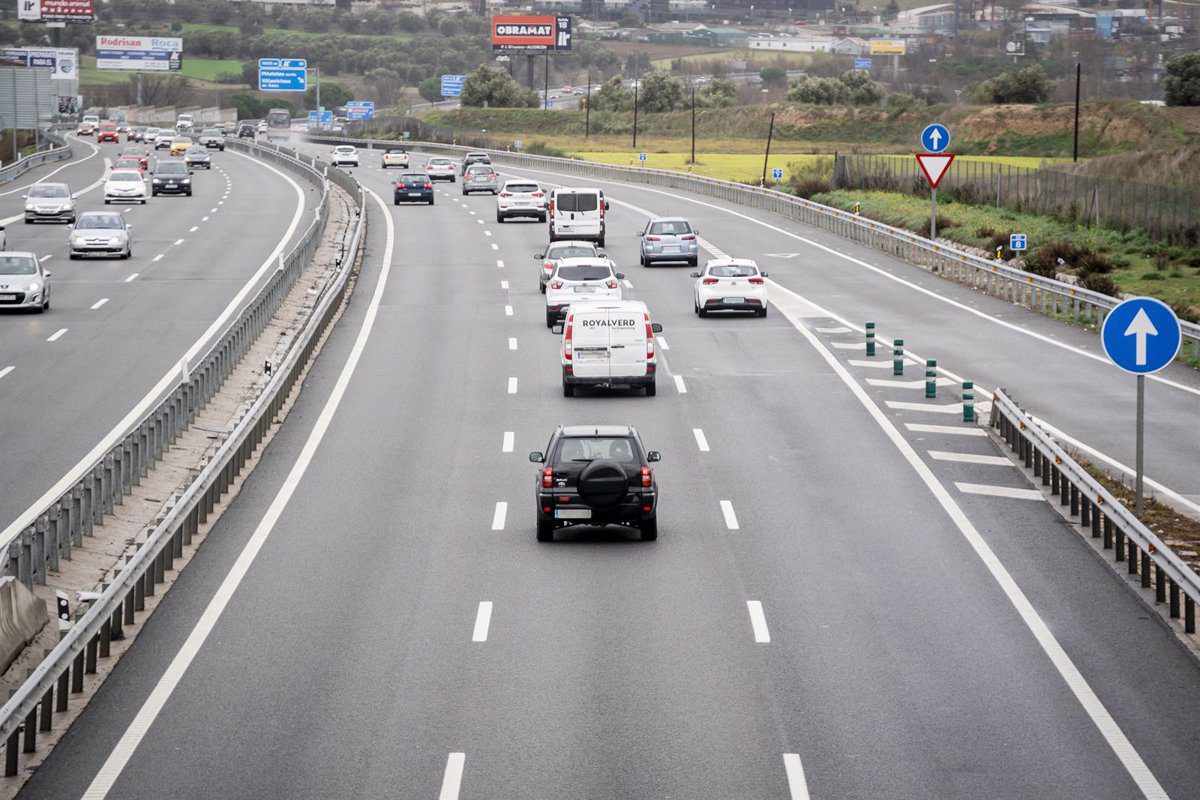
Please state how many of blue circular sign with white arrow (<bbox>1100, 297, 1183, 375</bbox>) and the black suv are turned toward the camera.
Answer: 1

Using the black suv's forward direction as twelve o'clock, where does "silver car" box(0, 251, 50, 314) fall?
The silver car is roughly at 11 o'clock from the black suv.

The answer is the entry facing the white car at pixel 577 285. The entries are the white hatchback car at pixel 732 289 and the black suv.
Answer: the black suv

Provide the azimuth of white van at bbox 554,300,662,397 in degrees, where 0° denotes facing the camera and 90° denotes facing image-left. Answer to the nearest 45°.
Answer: approximately 180°

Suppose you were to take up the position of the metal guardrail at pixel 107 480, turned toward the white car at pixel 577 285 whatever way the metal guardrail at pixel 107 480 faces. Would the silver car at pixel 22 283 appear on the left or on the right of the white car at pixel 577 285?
left

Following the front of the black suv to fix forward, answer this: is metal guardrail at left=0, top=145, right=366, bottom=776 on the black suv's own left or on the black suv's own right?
on the black suv's own left

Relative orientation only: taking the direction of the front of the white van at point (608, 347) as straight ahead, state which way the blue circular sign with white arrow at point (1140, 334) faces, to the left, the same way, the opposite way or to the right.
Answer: the opposite way

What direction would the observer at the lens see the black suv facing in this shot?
facing away from the viewer

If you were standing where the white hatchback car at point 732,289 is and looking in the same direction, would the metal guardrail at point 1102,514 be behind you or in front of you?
behind

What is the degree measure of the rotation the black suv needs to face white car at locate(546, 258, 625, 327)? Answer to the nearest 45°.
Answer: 0° — it already faces it

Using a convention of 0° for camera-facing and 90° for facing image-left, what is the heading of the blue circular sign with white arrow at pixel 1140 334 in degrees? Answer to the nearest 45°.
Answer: approximately 0°

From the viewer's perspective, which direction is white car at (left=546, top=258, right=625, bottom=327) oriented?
away from the camera

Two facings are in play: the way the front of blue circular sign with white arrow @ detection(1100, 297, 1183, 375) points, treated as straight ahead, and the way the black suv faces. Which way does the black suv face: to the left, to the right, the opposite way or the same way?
the opposite way

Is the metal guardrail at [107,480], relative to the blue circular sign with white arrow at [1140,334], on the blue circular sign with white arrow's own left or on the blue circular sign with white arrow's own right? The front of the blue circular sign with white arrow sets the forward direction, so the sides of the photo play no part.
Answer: on the blue circular sign with white arrow's own right

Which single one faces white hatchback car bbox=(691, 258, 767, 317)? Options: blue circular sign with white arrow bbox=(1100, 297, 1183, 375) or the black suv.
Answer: the black suv
